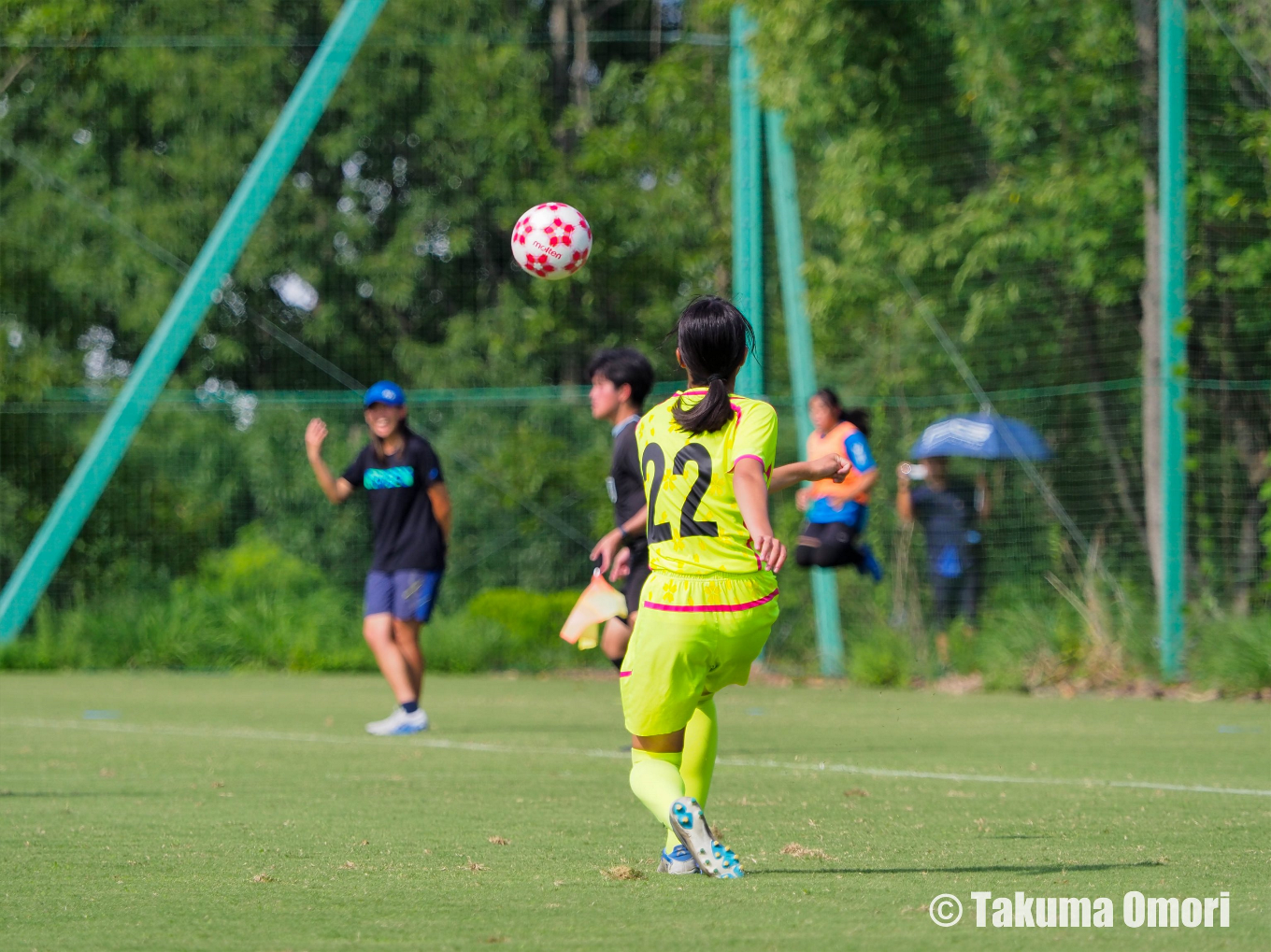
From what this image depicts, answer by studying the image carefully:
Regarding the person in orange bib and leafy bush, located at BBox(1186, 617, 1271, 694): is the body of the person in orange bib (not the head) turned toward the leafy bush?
no

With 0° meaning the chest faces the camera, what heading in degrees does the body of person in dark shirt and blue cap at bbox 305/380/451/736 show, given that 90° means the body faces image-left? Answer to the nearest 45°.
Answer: approximately 45°

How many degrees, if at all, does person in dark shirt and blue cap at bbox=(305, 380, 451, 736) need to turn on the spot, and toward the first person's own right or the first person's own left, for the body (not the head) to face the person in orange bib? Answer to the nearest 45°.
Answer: approximately 180°

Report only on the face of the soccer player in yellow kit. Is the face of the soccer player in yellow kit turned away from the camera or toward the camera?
away from the camera

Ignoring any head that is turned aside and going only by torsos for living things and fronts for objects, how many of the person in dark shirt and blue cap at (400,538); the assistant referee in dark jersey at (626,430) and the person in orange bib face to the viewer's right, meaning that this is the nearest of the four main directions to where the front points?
0

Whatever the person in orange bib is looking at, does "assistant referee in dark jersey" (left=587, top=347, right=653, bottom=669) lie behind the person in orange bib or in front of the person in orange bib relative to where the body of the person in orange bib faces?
in front

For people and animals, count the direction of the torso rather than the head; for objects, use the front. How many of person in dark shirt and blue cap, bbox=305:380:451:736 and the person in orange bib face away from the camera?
0

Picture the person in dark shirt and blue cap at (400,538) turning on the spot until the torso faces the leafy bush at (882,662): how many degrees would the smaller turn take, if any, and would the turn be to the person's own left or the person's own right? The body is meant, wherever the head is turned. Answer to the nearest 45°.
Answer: approximately 180°

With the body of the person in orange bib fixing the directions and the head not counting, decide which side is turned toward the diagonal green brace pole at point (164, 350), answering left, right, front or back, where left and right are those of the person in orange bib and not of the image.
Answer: right

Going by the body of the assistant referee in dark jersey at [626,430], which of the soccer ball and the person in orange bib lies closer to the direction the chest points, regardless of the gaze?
the soccer ball

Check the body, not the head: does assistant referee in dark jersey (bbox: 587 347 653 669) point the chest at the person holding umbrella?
no

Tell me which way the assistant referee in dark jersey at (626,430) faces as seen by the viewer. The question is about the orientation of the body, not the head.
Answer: to the viewer's left

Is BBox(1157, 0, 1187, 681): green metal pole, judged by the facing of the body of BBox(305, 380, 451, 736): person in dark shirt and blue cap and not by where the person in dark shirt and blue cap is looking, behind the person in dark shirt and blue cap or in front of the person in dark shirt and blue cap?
behind

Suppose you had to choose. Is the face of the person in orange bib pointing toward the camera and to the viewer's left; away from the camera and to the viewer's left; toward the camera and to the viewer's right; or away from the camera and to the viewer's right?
toward the camera and to the viewer's left

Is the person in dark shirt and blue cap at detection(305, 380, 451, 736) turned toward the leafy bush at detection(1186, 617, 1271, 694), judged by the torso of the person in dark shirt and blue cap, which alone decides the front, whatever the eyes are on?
no

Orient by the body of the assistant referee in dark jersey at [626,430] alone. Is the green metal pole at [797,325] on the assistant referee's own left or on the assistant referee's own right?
on the assistant referee's own right

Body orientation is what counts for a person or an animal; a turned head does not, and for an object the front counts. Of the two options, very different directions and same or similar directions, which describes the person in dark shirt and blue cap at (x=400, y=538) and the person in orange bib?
same or similar directions

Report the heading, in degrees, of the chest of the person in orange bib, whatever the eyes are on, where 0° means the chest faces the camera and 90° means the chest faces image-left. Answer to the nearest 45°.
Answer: approximately 45°

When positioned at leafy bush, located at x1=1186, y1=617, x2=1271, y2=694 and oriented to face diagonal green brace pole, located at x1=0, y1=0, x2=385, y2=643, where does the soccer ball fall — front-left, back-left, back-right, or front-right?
front-left

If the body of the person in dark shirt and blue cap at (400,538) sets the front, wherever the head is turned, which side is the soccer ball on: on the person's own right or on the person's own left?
on the person's own left
